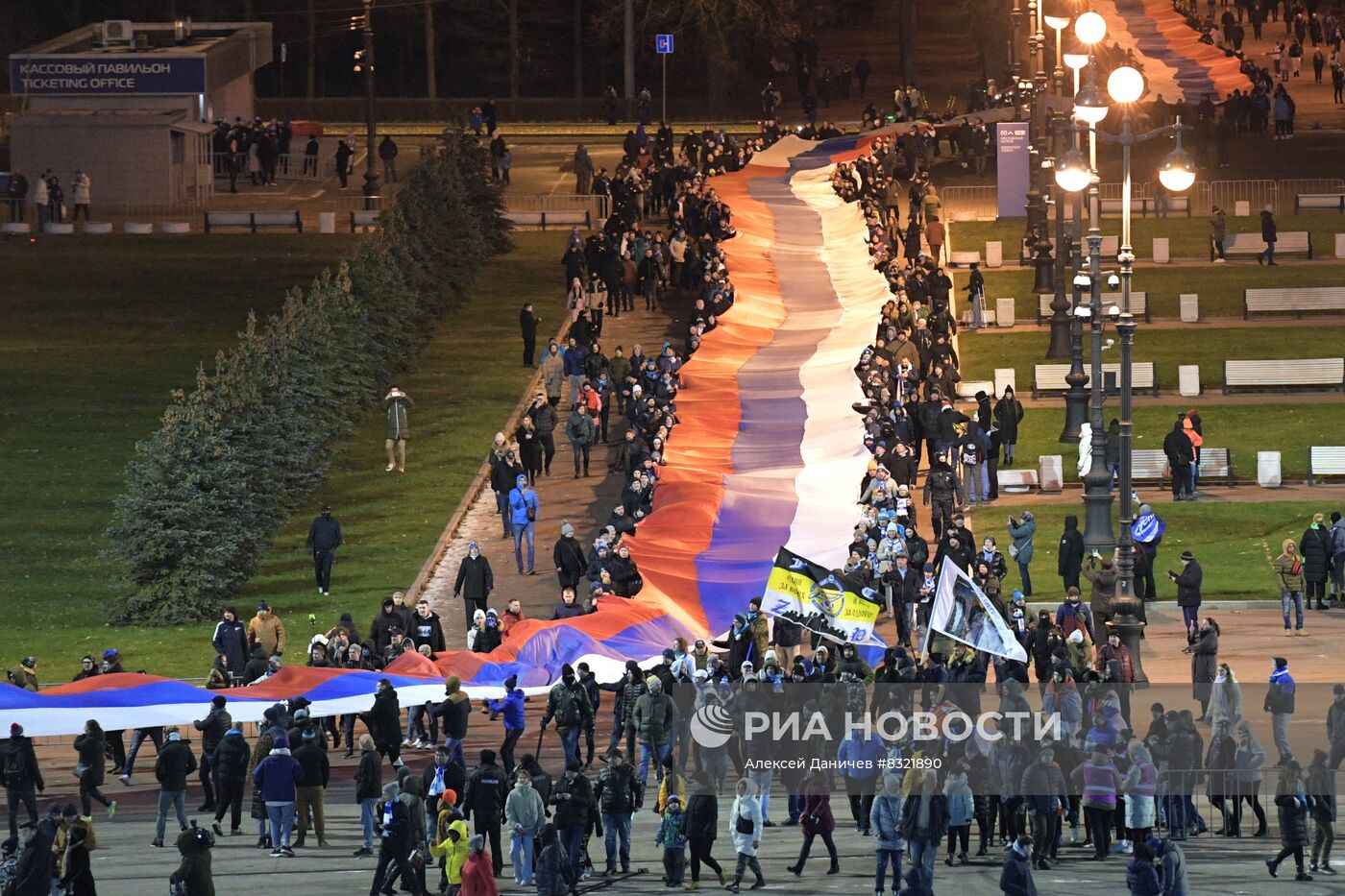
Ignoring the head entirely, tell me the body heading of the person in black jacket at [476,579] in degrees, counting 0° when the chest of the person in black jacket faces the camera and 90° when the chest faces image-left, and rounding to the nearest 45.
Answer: approximately 0°

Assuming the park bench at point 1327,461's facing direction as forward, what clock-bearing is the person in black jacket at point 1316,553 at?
The person in black jacket is roughly at 12 o'clock from the park bench.

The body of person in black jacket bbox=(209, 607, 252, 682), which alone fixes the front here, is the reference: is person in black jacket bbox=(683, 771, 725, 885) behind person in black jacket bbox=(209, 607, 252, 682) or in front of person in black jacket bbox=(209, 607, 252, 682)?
in front

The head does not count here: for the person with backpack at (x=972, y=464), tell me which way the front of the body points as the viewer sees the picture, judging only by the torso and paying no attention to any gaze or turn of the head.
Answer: away from the camera

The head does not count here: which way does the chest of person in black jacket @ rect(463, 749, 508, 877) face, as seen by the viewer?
away from the camera

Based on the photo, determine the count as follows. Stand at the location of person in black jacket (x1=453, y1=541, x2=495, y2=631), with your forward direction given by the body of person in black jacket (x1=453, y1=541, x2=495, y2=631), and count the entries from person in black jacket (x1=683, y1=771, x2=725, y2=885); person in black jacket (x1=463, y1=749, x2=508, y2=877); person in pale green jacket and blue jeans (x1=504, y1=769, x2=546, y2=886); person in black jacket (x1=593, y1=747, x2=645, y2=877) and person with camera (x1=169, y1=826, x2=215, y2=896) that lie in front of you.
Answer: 5

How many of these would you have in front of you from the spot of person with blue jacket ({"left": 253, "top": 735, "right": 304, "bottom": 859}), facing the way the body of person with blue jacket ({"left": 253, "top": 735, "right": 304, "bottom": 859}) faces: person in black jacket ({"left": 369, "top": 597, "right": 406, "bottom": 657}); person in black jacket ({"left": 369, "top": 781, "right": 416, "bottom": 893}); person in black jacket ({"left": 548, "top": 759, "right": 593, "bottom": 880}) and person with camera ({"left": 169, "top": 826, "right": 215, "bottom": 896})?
1

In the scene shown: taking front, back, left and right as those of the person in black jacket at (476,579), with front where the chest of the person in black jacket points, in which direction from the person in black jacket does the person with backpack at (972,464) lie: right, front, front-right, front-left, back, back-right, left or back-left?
back-left
